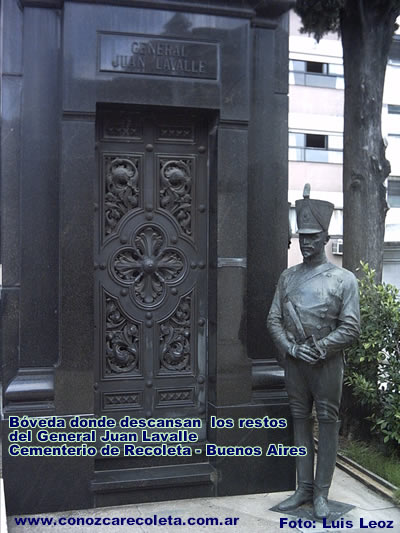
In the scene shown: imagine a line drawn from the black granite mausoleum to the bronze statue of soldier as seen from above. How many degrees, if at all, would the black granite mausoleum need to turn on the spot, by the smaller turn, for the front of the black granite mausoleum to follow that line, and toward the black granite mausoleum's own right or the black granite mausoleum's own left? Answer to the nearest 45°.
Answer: approximately 45° to the black granite mausoleum's own left

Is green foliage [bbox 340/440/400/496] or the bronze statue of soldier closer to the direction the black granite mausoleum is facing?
the bronze statue of soldier

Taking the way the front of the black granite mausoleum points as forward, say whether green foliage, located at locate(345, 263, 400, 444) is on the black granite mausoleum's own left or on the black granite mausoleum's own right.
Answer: on the black granite mausoleum's own left

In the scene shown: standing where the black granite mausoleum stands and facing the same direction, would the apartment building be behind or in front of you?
behind

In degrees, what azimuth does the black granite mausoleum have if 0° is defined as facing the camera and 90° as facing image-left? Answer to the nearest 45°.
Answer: approximately 0°

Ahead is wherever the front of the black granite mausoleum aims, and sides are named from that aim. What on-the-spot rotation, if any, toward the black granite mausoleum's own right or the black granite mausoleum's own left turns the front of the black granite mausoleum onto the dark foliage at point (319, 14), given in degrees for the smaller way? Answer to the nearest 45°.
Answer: approximately 135° to the black granite mausoleum's own left
